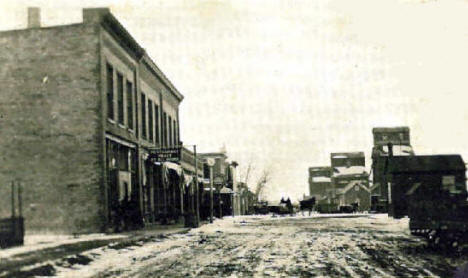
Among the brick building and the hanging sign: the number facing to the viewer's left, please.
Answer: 0

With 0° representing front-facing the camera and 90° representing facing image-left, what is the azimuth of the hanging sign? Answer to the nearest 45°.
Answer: approximately 0°

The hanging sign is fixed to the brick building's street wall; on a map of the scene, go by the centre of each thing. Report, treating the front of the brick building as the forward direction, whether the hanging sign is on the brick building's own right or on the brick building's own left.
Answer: on the brick building's own left

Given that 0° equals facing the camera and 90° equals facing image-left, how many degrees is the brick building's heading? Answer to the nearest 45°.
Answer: approximately 315°
